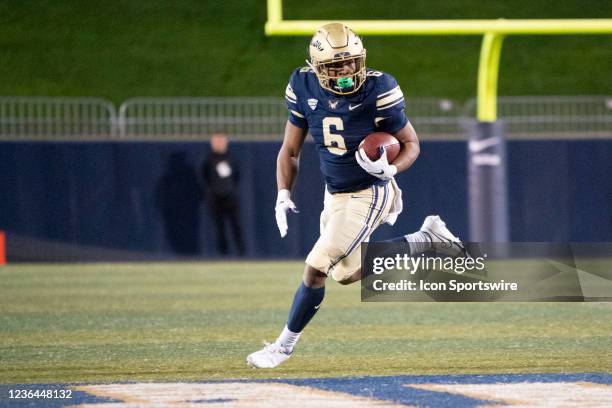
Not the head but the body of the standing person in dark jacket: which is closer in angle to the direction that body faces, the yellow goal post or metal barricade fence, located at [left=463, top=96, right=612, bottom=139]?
the yellow goal post

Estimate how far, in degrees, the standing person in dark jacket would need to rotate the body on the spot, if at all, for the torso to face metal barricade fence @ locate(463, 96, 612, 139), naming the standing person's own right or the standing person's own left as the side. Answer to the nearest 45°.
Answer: approximately 90° to the standing person's own left

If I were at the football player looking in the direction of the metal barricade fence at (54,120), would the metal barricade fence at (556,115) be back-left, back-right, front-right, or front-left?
front-right

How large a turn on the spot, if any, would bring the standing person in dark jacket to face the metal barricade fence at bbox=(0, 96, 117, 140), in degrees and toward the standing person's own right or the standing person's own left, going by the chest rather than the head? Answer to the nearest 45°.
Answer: approximately 90° to the standing person's own right

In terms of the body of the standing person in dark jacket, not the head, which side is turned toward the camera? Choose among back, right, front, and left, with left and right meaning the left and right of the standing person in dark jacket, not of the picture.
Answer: front

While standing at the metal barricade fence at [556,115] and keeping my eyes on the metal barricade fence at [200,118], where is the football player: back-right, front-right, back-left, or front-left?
front-left

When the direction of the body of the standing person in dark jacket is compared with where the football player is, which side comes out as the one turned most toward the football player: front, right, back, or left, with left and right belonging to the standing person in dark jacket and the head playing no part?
front

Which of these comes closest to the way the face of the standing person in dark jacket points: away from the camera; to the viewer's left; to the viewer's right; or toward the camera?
toward the camera

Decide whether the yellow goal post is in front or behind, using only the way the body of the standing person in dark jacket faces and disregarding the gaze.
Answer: in front

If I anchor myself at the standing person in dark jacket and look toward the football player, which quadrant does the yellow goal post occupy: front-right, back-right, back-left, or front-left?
front-left

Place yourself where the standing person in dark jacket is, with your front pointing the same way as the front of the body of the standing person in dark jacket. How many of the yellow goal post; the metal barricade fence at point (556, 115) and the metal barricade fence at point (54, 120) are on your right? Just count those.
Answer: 1
